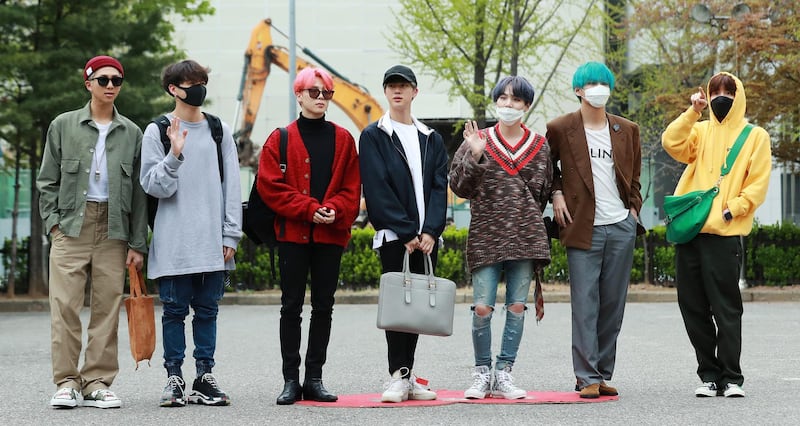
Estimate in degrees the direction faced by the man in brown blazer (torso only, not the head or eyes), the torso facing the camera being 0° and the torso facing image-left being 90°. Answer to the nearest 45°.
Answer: approximately 0°

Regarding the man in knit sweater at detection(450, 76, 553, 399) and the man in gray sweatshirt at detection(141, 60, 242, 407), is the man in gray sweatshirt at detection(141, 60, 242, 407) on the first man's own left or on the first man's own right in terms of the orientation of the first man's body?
on the first man's own right

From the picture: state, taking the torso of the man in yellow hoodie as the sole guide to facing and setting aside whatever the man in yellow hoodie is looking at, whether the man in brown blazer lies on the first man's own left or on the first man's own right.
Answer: on the first man's own right

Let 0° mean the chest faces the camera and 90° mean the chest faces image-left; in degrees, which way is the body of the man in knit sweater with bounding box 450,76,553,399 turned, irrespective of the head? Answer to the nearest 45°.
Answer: approximately 0°

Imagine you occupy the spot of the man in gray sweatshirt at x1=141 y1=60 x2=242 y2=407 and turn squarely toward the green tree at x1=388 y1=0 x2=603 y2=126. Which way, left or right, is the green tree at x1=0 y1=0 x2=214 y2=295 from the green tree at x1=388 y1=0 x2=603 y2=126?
left

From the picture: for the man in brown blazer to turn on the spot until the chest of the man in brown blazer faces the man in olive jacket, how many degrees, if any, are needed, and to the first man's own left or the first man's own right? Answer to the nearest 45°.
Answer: approximately 90° to the first man's own right
